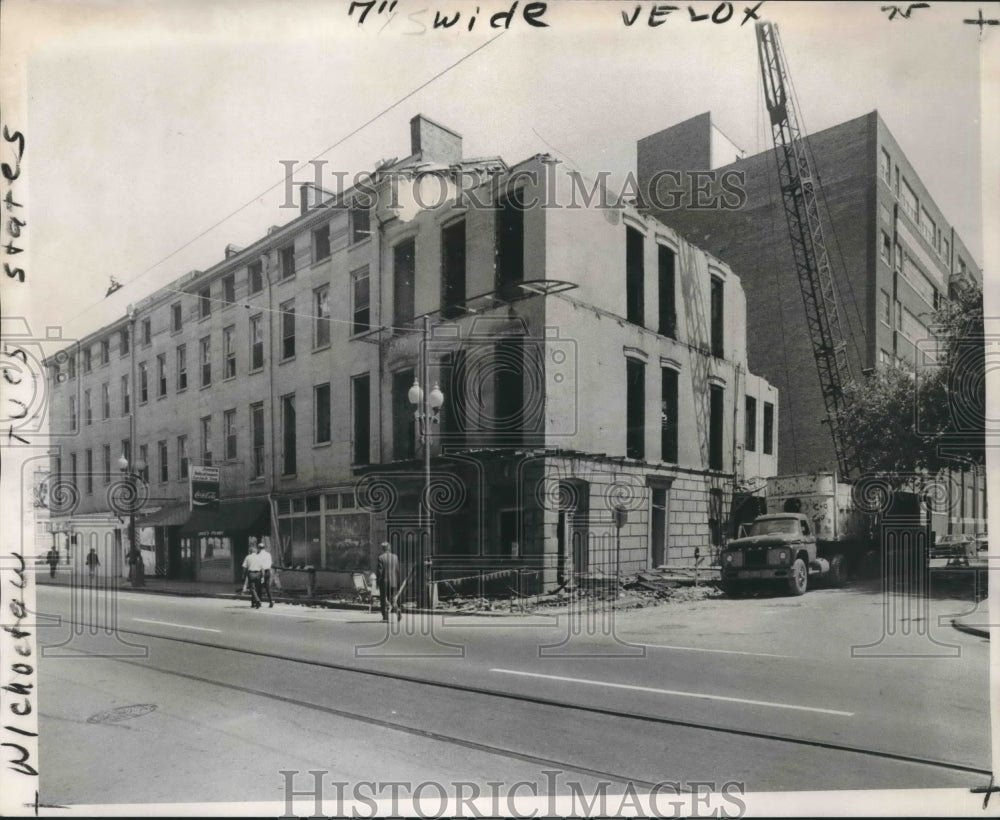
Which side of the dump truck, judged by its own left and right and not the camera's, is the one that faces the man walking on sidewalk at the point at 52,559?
right

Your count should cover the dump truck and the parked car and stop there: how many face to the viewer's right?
0

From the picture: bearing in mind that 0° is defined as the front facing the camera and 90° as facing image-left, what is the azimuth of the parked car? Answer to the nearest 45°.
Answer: approximately 45°
